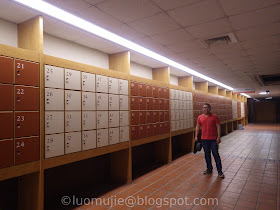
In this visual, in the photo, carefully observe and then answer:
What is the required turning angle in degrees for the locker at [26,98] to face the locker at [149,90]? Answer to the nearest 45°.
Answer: approximately 90° to its left

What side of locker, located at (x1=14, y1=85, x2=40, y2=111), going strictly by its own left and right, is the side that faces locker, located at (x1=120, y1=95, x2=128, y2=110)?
left

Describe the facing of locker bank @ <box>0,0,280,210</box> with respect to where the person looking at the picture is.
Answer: facing the viewer and to the right of the viewer

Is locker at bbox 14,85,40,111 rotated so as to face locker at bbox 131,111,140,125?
no

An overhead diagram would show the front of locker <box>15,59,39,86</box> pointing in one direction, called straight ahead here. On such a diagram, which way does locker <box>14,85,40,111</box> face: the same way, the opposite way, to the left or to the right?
the same way

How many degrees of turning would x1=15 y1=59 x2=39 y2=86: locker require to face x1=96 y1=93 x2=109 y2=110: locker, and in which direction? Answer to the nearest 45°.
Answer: approximately 90° to its left

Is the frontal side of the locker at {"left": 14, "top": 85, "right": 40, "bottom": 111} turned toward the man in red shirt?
no

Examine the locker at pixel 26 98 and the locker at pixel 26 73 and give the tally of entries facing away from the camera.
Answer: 0
